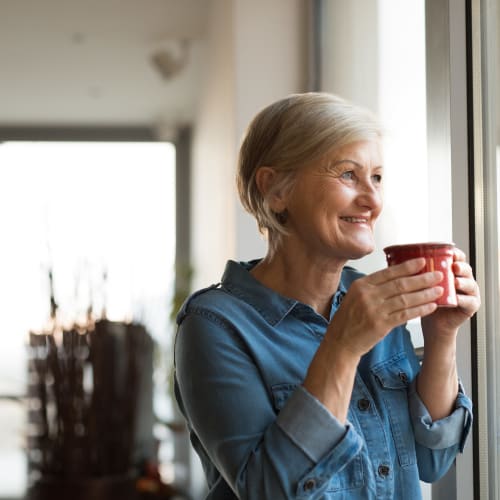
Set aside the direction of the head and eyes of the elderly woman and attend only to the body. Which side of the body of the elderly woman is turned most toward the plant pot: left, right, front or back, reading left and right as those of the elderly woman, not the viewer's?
back

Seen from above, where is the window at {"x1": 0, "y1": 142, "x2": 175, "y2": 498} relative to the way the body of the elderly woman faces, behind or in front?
behind

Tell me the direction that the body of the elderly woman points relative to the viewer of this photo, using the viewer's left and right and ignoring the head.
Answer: facing the viewer and to the right of the viewer
